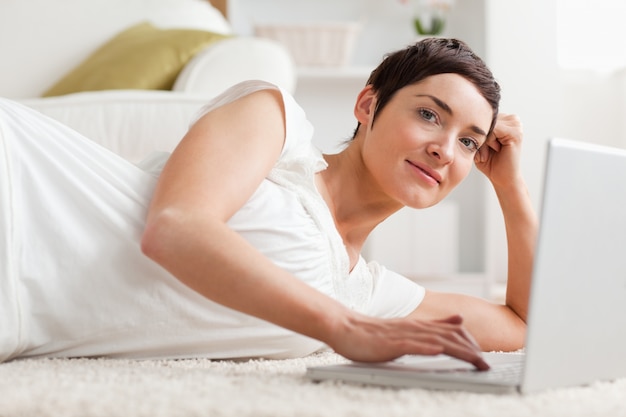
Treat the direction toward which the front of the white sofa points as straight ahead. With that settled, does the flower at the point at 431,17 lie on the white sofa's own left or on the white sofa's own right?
on the white sofa's own left

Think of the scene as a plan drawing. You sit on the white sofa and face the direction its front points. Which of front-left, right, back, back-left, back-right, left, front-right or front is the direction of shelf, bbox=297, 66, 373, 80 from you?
back-left

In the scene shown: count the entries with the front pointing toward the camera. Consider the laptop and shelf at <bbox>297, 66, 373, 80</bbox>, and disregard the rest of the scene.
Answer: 1

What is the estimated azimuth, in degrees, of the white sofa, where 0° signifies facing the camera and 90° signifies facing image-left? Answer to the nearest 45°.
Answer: approximately 0°

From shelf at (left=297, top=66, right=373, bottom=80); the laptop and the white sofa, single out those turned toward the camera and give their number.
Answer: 2

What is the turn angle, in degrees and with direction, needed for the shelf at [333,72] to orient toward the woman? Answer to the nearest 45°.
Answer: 0° — it already faces them

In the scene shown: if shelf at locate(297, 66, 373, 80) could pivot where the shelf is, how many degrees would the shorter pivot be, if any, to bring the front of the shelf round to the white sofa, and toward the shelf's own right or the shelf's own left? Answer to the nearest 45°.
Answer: approximately 45° to the shelf's own right

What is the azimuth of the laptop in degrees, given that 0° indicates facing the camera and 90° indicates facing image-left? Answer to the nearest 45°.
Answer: approximately 135°

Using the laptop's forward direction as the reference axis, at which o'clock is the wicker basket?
The wicker basket is roughly at 1 o'clock from the laptop.
